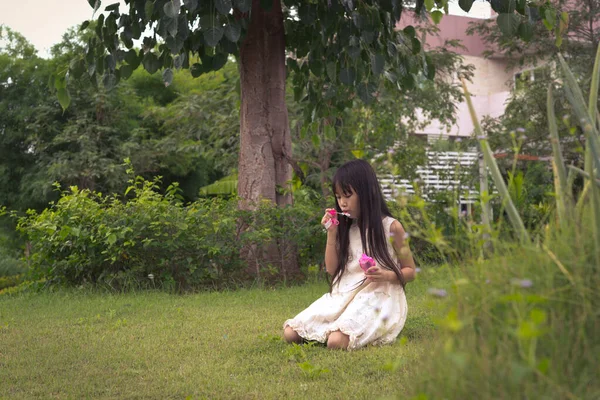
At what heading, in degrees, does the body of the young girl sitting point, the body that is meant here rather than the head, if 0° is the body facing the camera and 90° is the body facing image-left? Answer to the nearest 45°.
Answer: approximately 45°

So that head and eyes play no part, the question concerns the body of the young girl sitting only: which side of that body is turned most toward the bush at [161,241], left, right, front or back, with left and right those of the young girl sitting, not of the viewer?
right

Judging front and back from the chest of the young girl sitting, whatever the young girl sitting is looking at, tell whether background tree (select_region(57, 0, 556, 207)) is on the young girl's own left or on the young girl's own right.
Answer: on the young girl's own right
